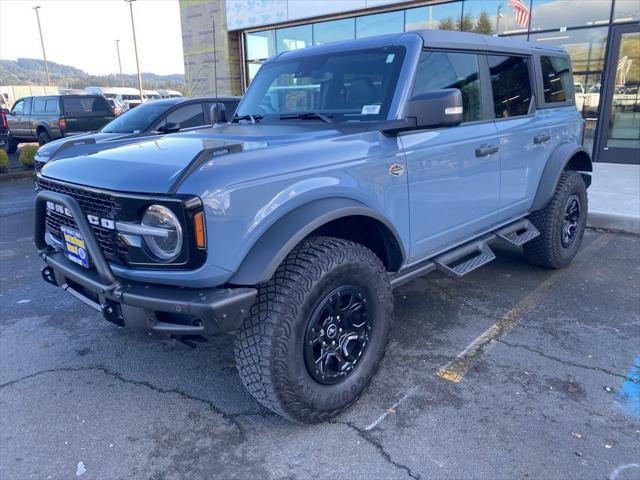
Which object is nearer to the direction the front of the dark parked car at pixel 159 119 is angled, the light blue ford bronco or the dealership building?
the light blue ford bronco

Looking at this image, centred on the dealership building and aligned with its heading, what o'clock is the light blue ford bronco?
The light blue ford bronco is roughly at 11 o'clock from the dealership building.

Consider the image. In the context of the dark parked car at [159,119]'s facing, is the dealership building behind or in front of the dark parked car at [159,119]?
behind

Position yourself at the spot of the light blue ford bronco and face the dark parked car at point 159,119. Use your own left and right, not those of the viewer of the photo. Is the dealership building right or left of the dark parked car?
right

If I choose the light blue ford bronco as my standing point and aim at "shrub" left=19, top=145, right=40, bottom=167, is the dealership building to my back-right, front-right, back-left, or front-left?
front-right

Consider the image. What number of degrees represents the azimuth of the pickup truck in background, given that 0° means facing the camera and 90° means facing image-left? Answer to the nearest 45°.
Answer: approximately 135°

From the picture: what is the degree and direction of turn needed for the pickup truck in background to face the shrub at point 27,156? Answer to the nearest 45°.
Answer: approximately 135° to its left

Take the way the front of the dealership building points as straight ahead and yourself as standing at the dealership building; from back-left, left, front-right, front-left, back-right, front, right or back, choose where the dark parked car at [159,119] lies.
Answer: front

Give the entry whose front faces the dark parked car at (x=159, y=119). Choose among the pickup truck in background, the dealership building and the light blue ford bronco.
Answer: the dealership building

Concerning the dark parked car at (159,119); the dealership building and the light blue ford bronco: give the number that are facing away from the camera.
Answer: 0

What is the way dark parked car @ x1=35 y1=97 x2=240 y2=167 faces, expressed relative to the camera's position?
facing the viewer and to the left of the viewer

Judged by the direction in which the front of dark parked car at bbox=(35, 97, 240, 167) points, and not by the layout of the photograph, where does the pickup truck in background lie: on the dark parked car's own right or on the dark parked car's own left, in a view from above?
on the dark parked car's own right
